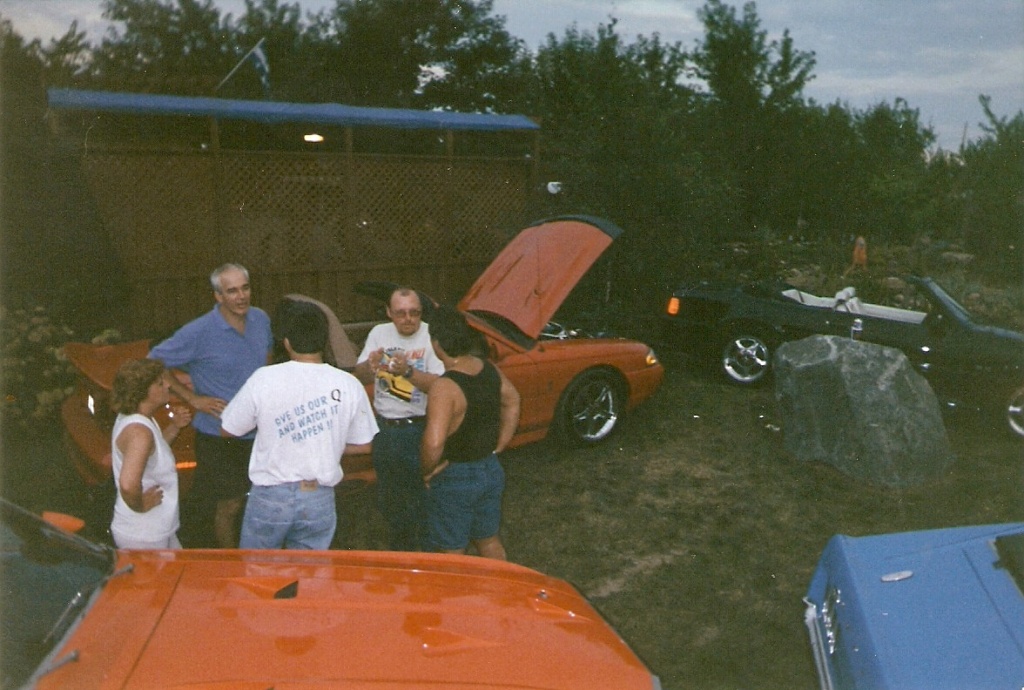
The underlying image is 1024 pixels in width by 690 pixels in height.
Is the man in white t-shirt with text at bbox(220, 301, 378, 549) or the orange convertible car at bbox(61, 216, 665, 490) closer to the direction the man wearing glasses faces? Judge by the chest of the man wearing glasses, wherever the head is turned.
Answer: the man in white t-shirt with text

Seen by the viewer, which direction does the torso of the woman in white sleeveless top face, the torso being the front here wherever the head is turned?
to the viewer's right

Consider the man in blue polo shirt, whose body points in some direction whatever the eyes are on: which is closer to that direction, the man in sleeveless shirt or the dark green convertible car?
the man in sleeveless shirt

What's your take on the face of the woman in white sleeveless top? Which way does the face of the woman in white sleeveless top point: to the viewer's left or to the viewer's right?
to the viewer's right

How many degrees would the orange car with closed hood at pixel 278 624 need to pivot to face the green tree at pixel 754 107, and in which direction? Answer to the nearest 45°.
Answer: approximately 45° to its left

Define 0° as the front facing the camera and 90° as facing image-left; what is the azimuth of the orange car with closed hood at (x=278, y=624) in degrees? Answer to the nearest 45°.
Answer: approximately 270°

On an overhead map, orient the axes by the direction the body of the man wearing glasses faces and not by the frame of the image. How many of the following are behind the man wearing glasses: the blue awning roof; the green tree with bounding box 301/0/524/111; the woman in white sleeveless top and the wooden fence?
3

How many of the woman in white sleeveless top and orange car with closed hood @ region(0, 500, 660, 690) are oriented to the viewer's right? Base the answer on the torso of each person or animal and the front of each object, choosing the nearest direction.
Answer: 2

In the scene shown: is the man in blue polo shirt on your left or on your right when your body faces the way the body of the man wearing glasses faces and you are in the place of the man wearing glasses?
on your right

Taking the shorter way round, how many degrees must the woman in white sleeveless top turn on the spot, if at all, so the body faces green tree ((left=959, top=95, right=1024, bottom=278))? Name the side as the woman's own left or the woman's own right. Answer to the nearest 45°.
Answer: approximately 45° to the woman's own left
